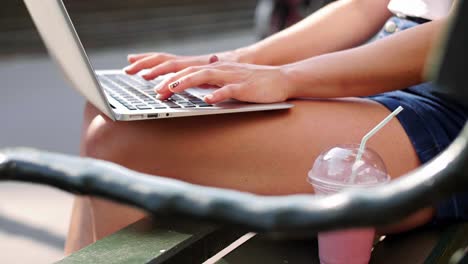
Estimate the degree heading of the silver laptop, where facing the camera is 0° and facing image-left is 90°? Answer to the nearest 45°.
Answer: approximately 270°
